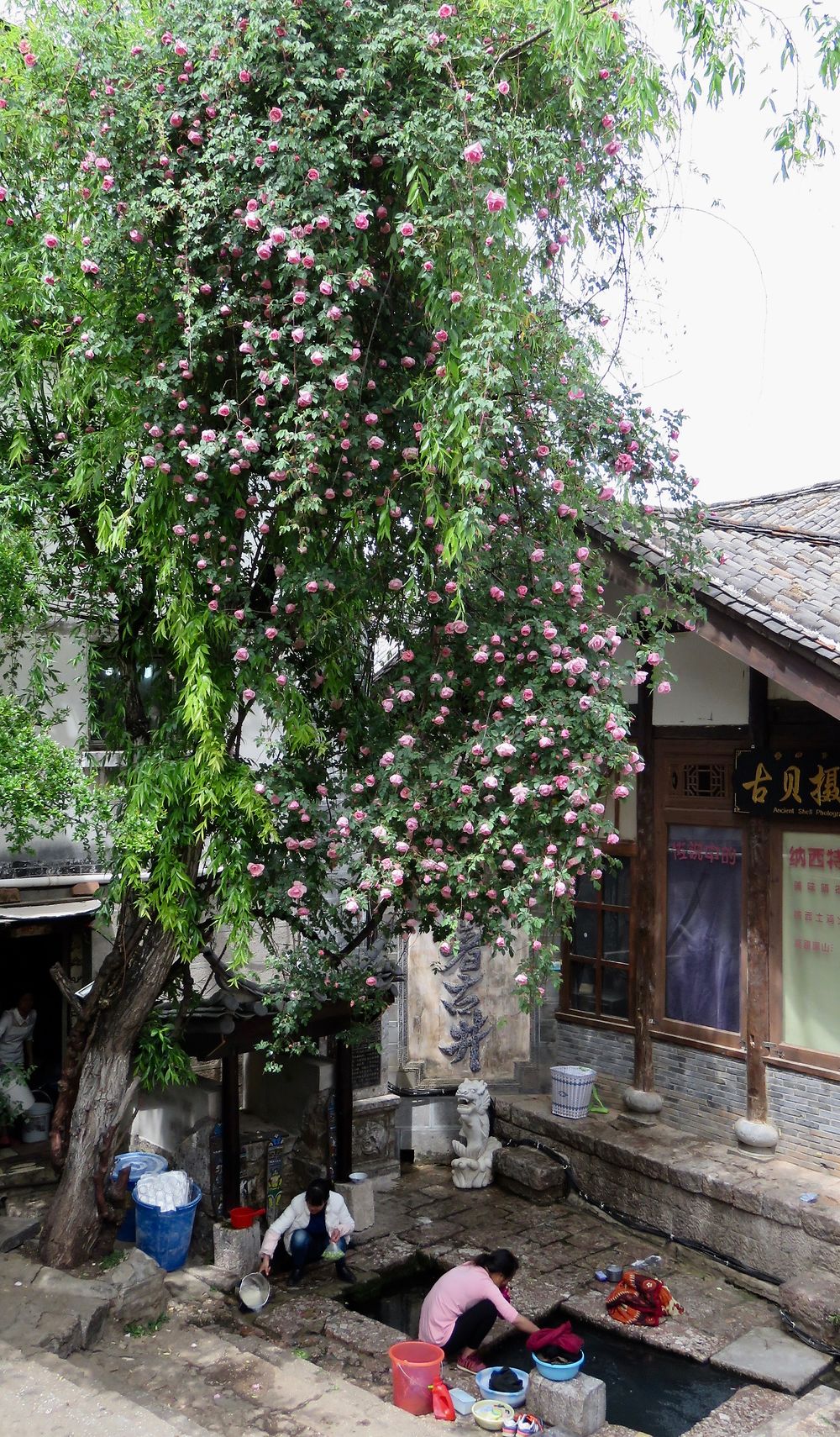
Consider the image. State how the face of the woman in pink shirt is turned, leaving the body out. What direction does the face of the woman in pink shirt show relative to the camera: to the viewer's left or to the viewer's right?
to the viewer's right

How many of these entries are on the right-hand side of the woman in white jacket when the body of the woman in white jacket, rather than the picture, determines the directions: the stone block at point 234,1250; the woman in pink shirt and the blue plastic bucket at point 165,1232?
2

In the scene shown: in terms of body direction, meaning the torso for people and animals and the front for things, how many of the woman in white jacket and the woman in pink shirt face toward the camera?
1

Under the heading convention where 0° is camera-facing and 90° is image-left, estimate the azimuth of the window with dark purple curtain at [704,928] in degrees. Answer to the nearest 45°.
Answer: approximately 45°

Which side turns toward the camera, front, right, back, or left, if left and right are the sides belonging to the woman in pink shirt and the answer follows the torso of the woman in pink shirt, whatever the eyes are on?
right

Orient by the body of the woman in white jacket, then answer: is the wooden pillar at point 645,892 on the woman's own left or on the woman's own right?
on the woman's own left

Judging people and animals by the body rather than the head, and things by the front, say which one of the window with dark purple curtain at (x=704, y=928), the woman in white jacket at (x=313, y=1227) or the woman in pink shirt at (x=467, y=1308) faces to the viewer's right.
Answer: the woman in pink shirt

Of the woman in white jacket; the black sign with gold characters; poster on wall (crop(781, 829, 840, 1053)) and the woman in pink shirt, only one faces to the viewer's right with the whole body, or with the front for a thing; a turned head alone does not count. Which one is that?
the woman in pink shirt
